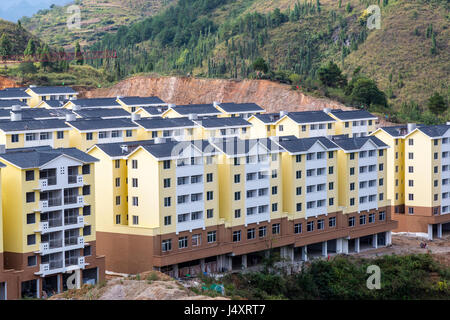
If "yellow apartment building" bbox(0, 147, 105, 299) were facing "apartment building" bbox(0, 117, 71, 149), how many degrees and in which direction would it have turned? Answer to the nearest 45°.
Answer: approximately 135° to its left

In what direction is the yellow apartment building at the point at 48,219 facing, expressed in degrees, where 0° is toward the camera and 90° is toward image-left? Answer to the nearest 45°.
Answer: approximately 315°
